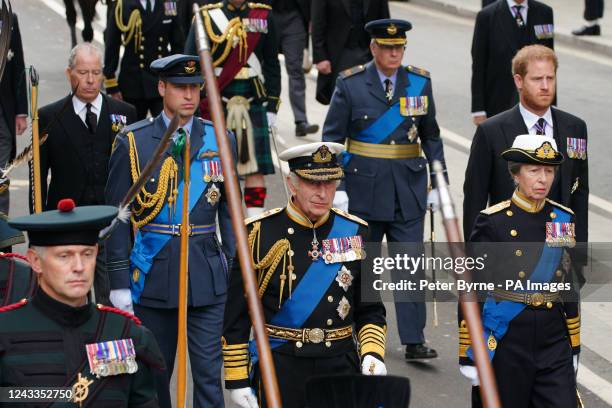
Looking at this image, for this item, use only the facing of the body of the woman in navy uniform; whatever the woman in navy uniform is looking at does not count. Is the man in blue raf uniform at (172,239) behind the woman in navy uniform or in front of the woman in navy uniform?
behind

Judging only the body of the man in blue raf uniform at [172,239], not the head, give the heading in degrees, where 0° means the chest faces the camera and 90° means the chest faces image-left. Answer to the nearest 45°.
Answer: approximately 315°

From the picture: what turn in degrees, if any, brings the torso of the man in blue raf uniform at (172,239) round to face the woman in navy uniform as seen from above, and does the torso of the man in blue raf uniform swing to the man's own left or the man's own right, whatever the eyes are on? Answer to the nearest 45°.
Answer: approximately 45° to the man's own left

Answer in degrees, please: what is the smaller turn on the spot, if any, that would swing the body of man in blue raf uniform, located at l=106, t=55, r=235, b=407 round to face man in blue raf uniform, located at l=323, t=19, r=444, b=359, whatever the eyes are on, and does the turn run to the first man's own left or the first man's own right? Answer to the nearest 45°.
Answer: approximately 90° to the first man's own left

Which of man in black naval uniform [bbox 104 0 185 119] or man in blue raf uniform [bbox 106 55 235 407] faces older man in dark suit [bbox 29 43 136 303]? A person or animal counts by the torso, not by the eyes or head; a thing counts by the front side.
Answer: the man in black naval uniform

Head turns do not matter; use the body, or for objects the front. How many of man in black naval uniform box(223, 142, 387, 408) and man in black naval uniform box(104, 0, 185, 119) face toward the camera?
2

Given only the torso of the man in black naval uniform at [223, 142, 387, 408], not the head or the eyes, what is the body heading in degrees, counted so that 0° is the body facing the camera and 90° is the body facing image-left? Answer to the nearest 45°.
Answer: approximately 0°

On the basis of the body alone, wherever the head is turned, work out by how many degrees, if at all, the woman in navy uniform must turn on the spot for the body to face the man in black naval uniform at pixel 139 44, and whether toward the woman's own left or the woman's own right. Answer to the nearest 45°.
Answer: approximately 180°

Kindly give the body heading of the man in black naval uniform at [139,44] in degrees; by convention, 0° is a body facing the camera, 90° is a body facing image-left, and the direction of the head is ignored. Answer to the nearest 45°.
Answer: approximately 0°

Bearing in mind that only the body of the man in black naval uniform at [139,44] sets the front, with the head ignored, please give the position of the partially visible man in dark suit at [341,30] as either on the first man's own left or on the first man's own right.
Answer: on the first man's own left
